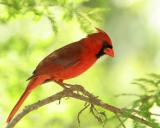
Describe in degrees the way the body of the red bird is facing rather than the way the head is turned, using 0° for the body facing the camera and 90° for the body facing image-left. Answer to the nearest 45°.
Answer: approximately 270°
